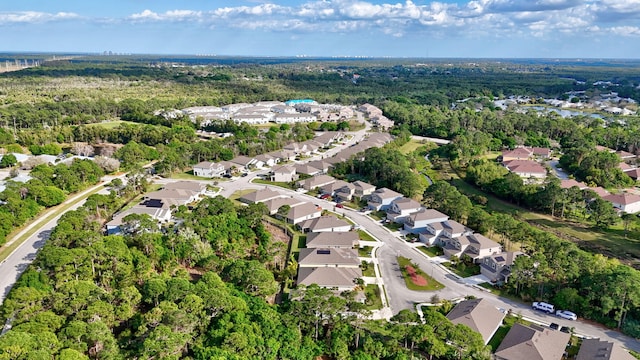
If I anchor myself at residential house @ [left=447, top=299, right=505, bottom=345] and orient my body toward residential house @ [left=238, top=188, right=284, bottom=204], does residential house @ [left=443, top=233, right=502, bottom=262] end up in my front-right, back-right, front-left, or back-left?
front-right

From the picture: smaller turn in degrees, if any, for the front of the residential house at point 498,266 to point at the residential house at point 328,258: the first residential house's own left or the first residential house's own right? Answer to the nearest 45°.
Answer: approximately 45° to the first residential house's own right

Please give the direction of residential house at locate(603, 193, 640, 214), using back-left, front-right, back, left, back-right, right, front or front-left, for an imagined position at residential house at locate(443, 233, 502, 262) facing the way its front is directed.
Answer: back

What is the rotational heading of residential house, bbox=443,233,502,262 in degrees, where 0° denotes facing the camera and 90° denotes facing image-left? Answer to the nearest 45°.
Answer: approximately 45°

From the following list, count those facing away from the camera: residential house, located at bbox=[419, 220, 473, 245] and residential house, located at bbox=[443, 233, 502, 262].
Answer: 0

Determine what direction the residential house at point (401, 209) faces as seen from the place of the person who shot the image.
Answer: facing the viewer and to the left of the viewer

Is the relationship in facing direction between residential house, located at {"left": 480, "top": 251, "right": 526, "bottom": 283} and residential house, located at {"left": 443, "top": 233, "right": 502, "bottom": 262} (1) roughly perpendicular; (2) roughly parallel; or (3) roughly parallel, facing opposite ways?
roughly parallel

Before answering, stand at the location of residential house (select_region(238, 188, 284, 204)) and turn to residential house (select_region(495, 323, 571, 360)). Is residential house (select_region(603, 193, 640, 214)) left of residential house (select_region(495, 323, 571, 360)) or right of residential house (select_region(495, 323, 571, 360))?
left

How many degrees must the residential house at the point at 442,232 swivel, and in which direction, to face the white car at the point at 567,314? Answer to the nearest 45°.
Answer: approximately 90° to its left

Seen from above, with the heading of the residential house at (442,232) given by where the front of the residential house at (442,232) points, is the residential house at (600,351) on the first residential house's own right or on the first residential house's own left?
on the first residential house's own left

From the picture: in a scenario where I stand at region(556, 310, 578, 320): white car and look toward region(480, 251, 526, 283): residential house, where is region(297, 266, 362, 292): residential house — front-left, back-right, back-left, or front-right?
front-left

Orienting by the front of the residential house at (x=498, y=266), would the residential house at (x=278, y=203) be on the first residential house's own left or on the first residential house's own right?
on the first residential house's own right

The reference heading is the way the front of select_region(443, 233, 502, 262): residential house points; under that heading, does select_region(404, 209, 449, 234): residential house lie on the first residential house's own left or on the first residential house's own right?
on the first residential house's own right

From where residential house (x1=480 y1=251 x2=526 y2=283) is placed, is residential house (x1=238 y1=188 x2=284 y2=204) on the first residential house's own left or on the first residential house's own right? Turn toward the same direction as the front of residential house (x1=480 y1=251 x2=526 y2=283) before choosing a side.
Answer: on the first residential house's own right

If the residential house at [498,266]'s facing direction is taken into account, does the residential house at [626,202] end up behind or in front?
behind

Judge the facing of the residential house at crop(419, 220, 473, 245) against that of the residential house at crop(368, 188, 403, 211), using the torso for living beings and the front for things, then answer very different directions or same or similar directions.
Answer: same or similar directions
